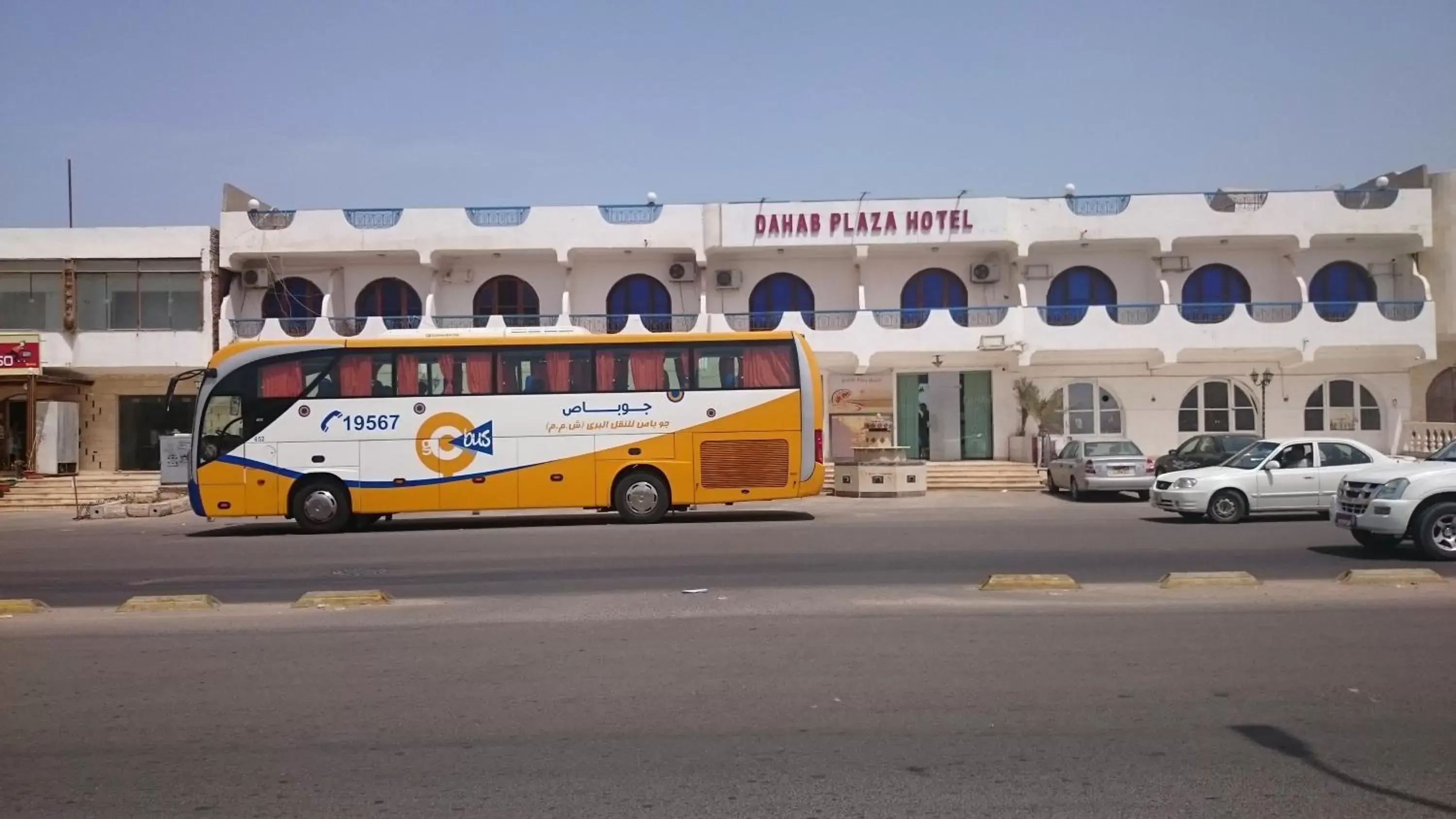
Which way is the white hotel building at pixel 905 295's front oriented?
toward the camera

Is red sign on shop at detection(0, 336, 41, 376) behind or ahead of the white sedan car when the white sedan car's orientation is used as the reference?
ahead

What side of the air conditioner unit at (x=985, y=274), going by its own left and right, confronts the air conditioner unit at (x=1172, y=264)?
left

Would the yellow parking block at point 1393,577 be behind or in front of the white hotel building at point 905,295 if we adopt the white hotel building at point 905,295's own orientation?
in front

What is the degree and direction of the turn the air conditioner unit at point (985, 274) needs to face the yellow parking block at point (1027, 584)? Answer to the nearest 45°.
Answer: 0° — it already faces it

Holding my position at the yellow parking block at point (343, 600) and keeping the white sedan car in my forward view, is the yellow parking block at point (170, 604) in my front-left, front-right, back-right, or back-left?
back-left

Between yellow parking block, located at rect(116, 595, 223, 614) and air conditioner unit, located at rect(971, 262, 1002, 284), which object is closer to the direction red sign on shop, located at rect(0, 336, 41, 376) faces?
the yellow parking block

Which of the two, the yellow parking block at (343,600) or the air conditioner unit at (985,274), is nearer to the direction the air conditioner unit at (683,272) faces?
the yellow parking block

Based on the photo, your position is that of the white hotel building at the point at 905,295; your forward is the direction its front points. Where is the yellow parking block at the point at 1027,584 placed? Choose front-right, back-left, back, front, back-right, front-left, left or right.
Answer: front

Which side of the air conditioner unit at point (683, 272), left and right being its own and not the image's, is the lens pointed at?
front

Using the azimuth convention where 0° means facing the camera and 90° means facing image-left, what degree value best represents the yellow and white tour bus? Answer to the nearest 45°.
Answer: approximately 90°

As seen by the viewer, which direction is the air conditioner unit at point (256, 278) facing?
toward the camera

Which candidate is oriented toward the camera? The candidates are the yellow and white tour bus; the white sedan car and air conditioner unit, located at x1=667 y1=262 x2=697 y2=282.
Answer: the air conditioner unit

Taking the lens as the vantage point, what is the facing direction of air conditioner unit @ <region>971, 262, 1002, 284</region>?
facing the viewer

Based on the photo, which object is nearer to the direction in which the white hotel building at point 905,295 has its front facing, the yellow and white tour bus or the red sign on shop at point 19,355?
the yellow and white tour bus
